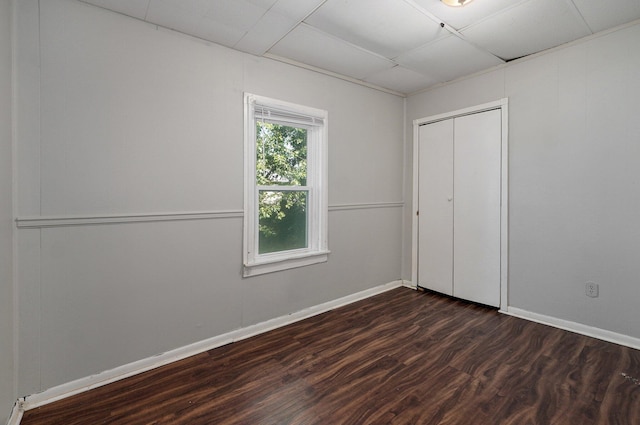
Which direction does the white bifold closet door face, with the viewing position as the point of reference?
facing the viewer and to the left of the viewer

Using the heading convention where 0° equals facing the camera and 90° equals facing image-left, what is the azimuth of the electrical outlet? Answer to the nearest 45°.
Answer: approximately 0°

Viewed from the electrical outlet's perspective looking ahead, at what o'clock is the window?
The window is roughly at 2 o'clock from the electrical outlet.

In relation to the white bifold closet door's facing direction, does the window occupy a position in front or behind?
in front

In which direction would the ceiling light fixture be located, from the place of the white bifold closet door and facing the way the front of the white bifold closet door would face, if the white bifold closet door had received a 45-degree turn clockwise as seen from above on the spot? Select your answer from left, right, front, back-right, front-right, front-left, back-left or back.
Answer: left

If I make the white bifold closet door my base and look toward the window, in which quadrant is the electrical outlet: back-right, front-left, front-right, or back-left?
back-left

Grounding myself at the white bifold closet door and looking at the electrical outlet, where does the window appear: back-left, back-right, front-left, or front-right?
back-right

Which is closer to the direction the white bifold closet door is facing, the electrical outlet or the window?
the window

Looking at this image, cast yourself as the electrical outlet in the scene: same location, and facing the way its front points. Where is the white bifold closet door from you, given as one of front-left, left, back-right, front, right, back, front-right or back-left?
right

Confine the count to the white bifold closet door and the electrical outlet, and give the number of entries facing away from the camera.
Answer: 0

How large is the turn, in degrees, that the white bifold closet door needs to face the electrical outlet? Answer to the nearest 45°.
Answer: approximately 90° to its left
